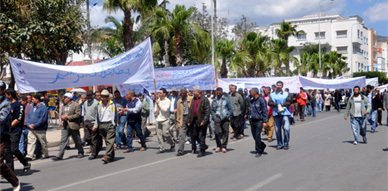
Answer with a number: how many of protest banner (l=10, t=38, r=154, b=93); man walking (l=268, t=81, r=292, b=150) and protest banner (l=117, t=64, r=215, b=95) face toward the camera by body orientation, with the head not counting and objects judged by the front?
3

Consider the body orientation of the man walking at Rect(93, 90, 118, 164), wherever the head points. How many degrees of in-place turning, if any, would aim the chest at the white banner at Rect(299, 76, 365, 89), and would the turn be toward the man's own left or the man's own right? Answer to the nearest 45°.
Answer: approximately 180°

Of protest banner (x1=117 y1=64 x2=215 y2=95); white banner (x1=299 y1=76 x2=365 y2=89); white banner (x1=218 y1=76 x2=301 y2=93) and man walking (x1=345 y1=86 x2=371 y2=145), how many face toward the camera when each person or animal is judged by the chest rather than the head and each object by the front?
4

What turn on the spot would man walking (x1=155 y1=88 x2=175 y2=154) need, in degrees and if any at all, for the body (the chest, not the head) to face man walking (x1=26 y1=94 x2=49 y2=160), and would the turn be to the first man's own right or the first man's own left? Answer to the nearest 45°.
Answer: approximately 45° to the first man's own right

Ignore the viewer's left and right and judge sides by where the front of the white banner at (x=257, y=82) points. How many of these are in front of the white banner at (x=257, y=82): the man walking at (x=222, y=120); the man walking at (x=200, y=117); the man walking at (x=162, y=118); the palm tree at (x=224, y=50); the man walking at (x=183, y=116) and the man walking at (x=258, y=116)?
5

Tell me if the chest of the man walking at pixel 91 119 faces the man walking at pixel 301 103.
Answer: no

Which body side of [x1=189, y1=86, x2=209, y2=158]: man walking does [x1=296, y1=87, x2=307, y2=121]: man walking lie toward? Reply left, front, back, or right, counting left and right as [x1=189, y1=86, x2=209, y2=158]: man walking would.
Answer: back

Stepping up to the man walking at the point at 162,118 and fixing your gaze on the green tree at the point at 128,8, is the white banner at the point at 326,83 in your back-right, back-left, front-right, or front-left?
front-right

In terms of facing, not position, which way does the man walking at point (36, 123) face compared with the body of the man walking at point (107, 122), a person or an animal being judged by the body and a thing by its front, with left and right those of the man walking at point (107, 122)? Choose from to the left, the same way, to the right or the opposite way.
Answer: the same way

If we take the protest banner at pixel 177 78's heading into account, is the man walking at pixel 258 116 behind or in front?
in front

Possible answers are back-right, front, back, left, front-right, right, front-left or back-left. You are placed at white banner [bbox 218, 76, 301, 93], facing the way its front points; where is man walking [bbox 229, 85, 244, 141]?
front

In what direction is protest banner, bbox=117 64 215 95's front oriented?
toward the camera

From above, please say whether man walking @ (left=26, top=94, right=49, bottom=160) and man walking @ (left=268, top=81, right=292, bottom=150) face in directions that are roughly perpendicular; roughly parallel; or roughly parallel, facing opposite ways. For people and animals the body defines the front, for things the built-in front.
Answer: roughly parallel

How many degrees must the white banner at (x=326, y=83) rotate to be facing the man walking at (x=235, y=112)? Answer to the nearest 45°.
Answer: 0° — it already faces them

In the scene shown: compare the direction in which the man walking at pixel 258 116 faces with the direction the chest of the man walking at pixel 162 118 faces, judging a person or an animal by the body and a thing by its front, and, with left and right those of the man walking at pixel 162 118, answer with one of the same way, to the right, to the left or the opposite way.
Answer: the same way

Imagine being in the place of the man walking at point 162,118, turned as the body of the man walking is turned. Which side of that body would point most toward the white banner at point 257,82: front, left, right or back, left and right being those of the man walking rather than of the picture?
back

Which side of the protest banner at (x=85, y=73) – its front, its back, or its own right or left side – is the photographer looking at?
front

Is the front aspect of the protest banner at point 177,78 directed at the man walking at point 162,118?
yes

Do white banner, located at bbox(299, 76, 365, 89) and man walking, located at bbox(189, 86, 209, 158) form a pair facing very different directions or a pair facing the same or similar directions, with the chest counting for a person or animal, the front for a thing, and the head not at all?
same or similar directions
